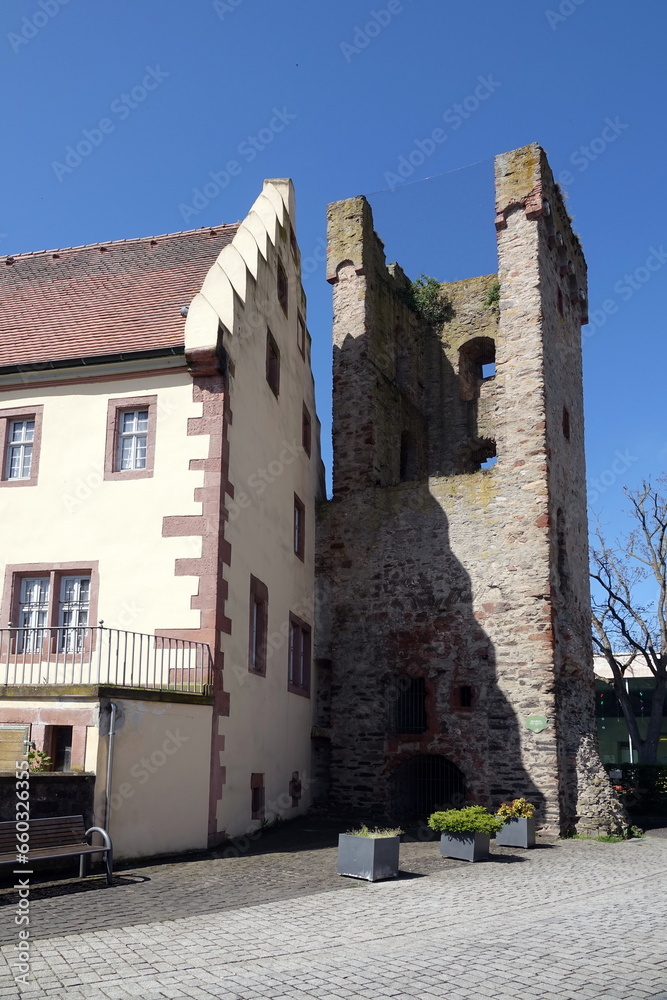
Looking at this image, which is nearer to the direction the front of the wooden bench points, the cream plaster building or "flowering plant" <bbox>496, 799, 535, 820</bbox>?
the flowering plant

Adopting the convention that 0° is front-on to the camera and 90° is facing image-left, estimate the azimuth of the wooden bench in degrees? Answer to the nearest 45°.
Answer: approximately 315°

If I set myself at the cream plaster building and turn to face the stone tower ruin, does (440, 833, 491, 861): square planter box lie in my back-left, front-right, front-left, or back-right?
front-right

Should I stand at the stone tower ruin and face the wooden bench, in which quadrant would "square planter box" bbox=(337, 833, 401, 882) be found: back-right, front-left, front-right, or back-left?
front-left

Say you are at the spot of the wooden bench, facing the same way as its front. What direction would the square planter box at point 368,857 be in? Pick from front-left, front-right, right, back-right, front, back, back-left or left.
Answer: front-left

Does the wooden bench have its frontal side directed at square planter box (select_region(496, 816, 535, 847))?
no

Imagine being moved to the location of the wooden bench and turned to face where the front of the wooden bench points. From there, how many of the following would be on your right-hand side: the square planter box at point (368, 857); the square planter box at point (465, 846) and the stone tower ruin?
0

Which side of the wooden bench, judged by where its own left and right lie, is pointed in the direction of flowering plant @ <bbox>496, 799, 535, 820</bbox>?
left

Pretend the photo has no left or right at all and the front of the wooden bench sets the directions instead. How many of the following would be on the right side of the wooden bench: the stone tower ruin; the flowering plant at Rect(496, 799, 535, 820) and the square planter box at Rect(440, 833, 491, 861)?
0

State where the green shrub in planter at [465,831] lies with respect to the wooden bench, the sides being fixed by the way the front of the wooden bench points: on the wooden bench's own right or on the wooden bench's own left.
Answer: on the wooden bench's own left

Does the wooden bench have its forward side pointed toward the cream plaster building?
no

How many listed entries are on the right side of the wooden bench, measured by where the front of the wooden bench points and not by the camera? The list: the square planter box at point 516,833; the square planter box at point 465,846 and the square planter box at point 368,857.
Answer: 0
